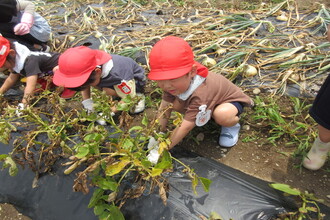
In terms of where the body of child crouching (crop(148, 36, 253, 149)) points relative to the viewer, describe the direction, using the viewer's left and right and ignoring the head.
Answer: facing the viewer and to the left of the viewer

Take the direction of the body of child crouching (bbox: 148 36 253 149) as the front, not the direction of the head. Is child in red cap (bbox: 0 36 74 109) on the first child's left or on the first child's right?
on the first child's right

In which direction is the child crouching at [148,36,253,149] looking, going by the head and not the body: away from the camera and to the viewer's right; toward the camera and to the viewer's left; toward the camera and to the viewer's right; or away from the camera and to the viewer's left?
toward the camera and to the viewer's left

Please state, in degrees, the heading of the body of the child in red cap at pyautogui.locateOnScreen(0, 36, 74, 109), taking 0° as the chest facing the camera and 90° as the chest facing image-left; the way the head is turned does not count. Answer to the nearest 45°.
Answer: approximately 45°

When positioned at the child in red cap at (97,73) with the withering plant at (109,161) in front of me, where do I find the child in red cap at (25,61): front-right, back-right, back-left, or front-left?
back-right

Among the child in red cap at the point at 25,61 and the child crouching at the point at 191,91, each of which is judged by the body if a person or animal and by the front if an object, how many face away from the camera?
0

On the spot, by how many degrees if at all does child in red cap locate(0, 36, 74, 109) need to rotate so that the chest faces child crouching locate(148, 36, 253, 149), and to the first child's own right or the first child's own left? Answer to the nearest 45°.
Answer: approximately 90° to the first child's own left
